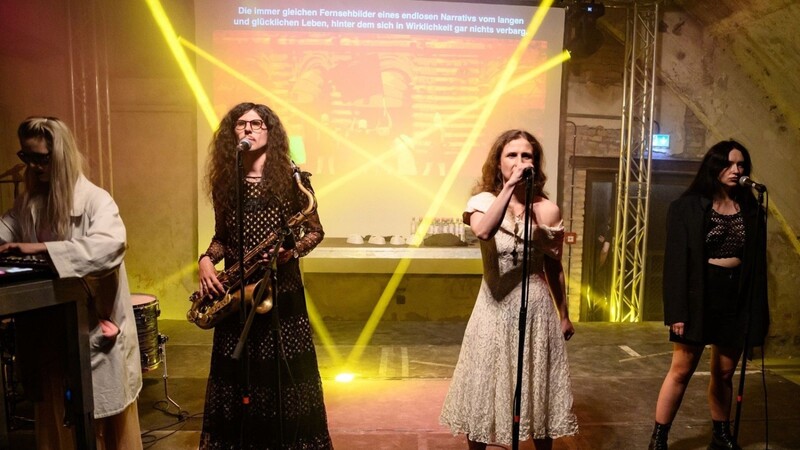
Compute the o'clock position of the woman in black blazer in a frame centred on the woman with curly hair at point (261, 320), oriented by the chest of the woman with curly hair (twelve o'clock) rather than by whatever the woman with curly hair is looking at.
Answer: The woman in black blazer is roughly at 9 o'clock from the woman with curly hair.

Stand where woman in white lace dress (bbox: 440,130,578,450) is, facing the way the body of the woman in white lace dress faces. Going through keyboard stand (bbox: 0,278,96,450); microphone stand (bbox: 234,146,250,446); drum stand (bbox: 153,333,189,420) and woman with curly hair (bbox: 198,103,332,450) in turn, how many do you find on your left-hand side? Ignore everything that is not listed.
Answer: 0

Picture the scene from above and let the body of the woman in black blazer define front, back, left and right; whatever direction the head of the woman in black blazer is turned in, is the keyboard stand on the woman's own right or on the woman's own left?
on the woman's own right

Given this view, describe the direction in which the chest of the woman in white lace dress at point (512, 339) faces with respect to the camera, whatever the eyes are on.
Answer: toward the camera

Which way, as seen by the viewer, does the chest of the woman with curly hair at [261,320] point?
toward the camera

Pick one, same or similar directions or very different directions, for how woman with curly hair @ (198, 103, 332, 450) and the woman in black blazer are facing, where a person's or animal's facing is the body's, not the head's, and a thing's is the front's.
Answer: same or similar directions

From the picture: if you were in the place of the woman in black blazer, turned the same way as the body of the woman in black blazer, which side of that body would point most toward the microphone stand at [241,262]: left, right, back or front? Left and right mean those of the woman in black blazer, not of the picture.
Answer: right

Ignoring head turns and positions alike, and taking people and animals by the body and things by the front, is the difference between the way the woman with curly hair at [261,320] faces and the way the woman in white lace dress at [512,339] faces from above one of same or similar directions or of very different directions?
same or similar directions

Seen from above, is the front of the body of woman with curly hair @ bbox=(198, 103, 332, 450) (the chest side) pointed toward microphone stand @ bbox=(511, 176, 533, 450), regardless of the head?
no

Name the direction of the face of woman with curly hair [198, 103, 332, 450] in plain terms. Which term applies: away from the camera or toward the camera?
toward the camera

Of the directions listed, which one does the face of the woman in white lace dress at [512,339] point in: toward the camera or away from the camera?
toward the camera

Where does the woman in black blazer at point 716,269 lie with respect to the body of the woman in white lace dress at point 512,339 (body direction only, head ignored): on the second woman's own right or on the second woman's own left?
on the second woman's own left

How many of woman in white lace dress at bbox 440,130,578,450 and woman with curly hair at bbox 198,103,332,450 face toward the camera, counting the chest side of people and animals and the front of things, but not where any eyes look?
2

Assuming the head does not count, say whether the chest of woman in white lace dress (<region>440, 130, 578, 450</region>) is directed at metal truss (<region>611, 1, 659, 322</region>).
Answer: no
